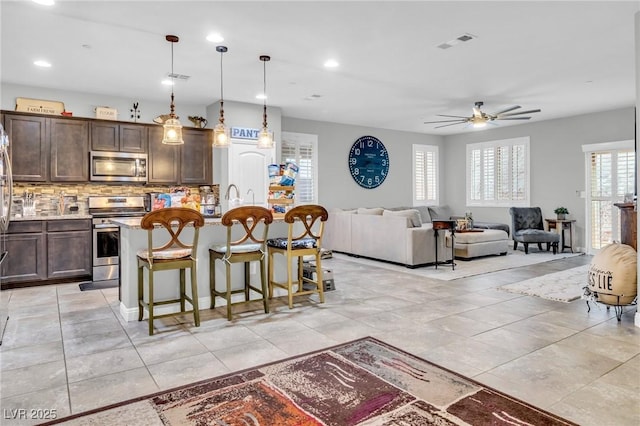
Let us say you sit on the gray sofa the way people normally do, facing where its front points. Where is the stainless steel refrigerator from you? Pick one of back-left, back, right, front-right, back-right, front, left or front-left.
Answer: back

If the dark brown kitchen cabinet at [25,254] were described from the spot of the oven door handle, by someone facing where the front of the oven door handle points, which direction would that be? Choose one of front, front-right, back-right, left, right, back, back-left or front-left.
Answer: right

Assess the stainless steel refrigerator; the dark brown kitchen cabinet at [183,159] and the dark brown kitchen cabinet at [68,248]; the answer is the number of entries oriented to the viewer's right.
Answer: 1

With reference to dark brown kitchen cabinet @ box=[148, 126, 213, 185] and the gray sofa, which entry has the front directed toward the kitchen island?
the dark brown kitchen cabinet

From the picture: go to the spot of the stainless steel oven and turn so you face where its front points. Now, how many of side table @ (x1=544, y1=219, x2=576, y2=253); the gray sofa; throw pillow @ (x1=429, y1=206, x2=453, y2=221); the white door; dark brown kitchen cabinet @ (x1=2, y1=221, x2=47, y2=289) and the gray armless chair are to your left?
5

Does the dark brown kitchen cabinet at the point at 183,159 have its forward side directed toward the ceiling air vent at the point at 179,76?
yes

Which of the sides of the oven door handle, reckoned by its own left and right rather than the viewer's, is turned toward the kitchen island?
front

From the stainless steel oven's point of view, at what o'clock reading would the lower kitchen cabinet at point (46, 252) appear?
The lower kitchen cabinet is roughly at 3 o'clock from the stainless steel oven.

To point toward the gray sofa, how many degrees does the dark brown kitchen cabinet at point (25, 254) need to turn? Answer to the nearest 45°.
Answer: approximately 90° to its left

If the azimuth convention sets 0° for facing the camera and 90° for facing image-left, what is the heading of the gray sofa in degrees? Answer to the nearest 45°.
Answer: approximately 225°
